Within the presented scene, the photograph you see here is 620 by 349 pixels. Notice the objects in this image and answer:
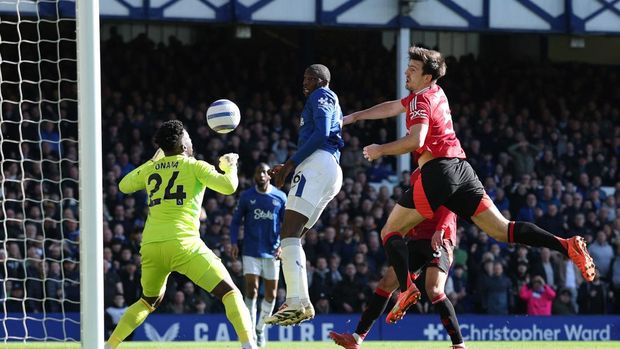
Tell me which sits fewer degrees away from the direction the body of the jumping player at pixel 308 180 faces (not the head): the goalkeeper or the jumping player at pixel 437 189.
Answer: the goalkeeper

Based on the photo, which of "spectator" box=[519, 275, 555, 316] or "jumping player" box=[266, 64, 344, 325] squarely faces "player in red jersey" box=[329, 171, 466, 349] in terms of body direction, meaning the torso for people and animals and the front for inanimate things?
the spectator

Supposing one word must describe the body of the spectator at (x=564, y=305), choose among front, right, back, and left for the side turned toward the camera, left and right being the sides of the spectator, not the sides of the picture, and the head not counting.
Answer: front

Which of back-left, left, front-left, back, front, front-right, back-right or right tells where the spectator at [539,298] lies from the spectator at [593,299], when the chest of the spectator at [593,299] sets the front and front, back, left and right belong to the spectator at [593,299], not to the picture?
front-right

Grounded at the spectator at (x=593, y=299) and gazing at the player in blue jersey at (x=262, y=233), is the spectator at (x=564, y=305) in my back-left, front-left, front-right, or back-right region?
front-right

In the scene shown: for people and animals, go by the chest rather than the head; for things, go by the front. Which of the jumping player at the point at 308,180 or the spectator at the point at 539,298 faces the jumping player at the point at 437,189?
the spectator

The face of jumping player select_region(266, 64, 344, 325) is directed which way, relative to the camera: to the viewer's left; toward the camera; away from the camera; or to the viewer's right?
to the viewer's left

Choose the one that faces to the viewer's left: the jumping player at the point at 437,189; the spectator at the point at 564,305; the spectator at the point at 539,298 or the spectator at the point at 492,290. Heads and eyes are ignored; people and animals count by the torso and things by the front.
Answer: the jumping player

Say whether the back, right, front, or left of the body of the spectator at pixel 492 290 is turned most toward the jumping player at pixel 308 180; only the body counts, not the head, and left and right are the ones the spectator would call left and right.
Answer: front

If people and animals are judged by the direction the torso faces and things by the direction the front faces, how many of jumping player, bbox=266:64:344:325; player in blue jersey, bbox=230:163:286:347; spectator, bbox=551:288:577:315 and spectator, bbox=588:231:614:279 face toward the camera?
3

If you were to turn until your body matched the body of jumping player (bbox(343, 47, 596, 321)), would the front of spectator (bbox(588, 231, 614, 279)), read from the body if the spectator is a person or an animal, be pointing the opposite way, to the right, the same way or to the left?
to the left

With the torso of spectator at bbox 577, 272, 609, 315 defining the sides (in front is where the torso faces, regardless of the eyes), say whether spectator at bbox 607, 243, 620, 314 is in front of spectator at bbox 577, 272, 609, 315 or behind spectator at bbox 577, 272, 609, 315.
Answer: behind

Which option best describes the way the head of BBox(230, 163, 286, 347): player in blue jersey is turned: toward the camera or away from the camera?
toward the camera

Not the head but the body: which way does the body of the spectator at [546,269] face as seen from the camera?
toward the camera

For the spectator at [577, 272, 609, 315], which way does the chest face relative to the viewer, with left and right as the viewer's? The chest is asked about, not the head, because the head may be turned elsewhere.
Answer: facing the viewer
